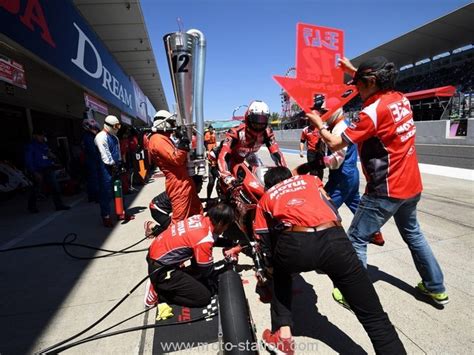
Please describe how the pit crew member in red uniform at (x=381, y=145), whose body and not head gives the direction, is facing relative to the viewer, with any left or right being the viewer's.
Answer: facing away from the viewer and to the left of the viewer

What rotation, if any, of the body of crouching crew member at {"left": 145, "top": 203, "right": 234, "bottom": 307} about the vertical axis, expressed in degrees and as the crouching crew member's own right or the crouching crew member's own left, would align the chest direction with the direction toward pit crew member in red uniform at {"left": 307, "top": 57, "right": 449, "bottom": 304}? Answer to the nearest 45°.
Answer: approximately 45° to the crouching crew member's own right

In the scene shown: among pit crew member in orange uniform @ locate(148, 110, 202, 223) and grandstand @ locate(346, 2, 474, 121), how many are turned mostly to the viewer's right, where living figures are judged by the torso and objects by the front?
1

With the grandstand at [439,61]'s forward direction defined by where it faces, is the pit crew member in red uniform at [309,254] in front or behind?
in front

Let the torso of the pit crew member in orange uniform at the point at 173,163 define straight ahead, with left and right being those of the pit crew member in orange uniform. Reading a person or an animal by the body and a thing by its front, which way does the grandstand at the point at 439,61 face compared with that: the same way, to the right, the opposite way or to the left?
the opposite way

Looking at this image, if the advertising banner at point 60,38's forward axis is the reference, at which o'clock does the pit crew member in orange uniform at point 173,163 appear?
The pit crew member in orange uniform is roughly at 1 o'clock from the advertising banner.

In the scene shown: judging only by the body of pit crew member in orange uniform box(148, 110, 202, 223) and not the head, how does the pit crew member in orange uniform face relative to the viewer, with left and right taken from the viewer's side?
facing to the right of the viewer

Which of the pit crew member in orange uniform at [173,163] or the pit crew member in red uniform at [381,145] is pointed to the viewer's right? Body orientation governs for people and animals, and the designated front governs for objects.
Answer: the pit crew member in orange uniform at [173,163]

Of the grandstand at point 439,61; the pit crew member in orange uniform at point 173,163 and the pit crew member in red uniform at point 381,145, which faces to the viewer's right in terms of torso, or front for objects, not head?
the pit crew member in orange uniform at point 173,163

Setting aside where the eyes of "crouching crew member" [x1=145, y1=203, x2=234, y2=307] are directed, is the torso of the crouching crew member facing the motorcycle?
yes

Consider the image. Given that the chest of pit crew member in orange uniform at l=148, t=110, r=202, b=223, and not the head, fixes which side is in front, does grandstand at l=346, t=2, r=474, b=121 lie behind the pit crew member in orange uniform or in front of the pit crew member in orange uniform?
in front

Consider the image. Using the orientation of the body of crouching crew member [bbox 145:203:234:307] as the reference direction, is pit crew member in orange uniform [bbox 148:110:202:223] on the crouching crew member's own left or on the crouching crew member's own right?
on the crouching crew member's own left

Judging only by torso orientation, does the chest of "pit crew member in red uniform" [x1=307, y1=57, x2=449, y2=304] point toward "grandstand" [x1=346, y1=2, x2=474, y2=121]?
no

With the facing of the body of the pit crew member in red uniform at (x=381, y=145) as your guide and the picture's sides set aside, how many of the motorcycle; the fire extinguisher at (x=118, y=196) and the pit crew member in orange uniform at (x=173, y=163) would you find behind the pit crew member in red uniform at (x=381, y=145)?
0

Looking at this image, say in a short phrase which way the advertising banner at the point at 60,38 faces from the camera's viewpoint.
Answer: facing the viewer and to the right of the viewer

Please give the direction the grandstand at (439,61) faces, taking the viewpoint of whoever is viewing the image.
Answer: facing the viewer and to the left of the viewer

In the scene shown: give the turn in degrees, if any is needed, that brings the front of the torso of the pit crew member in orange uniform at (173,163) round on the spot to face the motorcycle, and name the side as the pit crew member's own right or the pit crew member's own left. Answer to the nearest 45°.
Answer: approximately 45° to the pit crew member's own right

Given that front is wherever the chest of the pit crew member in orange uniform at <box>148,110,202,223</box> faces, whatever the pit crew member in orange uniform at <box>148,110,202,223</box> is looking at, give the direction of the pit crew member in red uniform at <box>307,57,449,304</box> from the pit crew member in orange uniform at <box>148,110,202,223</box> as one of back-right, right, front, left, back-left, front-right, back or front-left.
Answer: front-right

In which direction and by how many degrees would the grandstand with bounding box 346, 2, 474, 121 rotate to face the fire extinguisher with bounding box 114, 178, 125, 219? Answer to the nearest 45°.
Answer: approximately 45° to its left
